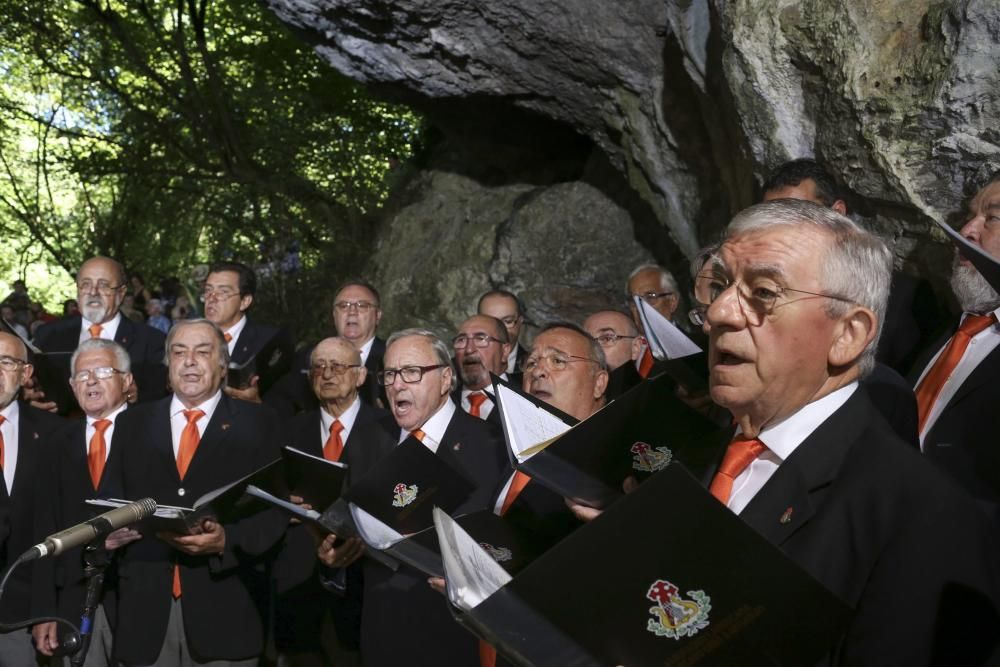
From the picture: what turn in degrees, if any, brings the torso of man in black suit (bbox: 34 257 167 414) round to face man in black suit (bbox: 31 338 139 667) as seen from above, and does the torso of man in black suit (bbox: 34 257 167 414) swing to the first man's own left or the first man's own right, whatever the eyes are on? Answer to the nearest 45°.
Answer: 0° — they already face them

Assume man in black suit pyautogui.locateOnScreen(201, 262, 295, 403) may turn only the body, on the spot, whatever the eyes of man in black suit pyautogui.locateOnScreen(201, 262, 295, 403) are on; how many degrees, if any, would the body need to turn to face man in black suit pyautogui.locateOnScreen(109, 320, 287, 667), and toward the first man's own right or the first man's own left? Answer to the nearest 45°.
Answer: approximately 45° to the first man's own left

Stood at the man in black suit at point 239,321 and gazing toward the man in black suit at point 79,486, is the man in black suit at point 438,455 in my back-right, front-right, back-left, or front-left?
front-left

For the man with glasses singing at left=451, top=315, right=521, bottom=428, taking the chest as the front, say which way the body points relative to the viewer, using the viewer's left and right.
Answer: facing the viewer and to the left of the viewer

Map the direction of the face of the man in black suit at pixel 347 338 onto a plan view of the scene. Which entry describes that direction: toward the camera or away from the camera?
toward the camera

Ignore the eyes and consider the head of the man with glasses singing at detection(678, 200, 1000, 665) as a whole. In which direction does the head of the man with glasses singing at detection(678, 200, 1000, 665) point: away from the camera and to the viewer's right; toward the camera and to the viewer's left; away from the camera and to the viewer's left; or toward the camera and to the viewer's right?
toward the camera and to the viewer's left

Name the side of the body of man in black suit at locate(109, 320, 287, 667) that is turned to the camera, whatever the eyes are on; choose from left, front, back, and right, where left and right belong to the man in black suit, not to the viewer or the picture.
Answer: front

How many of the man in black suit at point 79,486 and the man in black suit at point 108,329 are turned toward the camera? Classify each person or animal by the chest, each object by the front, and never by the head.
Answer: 2

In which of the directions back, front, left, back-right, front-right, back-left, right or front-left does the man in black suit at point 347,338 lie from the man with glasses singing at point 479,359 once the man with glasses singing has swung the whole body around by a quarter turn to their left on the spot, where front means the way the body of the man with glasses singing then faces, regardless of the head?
back

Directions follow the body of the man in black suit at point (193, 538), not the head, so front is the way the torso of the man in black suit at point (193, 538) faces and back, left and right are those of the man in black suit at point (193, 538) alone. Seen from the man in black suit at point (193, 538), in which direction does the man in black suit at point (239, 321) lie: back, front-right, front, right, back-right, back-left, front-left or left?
back

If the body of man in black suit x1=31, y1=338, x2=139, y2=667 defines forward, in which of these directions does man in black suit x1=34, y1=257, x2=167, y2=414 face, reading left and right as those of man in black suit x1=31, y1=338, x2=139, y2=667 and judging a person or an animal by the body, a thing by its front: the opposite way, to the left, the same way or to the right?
the same way

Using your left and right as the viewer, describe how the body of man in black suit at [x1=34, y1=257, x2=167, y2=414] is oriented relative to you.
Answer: facing the viewer

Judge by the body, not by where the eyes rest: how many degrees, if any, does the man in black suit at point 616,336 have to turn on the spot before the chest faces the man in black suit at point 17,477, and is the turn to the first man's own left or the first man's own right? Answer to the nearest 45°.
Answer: approximately 45° to the first man's own right

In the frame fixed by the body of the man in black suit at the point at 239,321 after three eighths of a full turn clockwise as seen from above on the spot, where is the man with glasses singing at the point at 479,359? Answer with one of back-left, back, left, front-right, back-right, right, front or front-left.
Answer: back-right

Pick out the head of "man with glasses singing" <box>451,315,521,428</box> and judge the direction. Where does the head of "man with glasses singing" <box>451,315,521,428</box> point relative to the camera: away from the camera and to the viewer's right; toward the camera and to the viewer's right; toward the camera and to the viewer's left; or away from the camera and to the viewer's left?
toward the camera and to the viewer's left

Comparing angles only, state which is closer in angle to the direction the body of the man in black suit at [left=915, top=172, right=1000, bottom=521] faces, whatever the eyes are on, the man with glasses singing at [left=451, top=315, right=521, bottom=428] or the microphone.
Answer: the microphone
